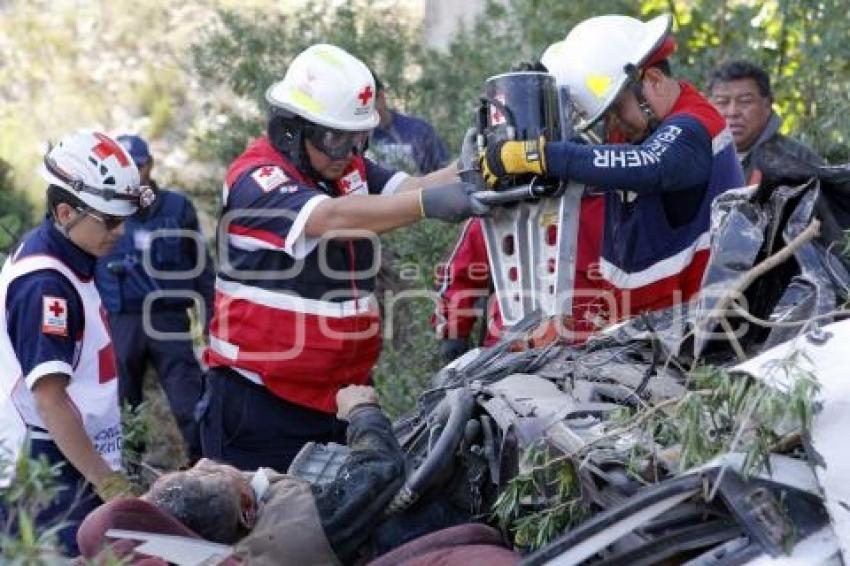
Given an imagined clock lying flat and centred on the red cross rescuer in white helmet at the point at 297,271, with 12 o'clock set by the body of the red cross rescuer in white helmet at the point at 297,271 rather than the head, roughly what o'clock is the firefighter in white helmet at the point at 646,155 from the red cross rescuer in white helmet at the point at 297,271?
the firefighter in white helmet at the point at 646,155 is roughly at 11 o'clock from the red cross rescuer in white helmet at the point at 297,271.

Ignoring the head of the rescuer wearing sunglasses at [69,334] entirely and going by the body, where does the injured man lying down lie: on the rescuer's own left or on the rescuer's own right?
on the rescuer's own right

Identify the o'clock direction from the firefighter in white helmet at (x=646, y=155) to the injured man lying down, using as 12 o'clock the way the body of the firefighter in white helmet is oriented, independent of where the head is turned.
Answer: The injured man lying down is roughly at 10 o'clock from the firefighter in white helmet.

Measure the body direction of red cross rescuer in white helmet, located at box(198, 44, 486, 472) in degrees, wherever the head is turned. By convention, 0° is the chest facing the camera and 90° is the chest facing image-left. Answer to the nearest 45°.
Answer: approximately 315°

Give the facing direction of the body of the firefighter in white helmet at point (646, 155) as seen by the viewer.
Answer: to the viewer's left

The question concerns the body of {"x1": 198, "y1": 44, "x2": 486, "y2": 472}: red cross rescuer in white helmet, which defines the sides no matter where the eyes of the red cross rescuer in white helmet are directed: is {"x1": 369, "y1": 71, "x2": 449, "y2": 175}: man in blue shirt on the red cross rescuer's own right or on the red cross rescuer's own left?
on the red cross rescuer's own left

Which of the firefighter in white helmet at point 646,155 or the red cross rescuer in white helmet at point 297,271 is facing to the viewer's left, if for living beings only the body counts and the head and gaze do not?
the firefighter in white helmet at point 646,155

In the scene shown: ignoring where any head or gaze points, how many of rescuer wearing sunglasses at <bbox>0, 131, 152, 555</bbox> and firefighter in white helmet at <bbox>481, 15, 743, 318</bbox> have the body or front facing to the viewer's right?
1

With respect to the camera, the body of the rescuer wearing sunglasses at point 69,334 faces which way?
to the viewer's right

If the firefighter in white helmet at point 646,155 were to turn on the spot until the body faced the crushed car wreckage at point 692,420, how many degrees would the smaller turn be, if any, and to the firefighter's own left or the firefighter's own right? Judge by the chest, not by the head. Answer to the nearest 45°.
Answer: approximately 90° to the firefighter's own left
